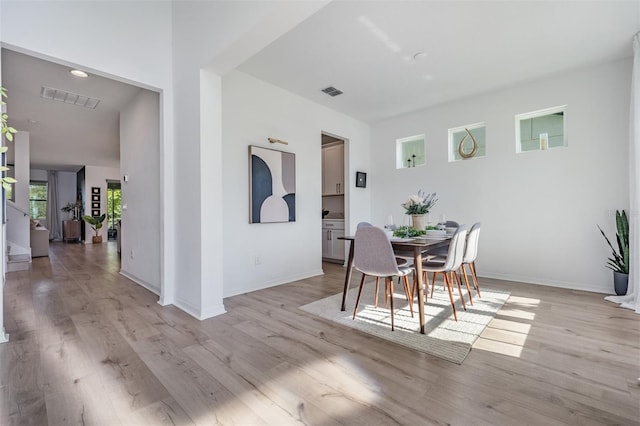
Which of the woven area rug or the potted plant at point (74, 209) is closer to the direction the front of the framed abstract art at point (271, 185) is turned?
the woven area rug

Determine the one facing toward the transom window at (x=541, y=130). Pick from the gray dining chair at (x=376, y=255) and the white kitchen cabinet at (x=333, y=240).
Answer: the gray dining chair

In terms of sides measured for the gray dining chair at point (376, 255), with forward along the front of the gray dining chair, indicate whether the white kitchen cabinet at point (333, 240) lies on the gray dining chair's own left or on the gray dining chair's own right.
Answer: on the gray dining chair's own left

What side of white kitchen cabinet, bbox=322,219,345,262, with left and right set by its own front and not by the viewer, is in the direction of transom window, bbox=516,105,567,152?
left

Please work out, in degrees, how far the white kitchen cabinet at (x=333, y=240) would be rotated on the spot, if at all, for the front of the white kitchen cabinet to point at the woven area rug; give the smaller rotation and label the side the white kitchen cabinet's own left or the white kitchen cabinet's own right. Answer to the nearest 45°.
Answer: approximately 45° to the white kitchen cabinet's own left

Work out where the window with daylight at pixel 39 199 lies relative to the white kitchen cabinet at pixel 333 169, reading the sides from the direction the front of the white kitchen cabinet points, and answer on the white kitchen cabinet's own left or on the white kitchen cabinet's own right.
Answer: on the white kitchen cabinet's own right

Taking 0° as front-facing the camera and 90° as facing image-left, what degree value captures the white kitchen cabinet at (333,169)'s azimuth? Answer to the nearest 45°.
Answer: approximately 45°

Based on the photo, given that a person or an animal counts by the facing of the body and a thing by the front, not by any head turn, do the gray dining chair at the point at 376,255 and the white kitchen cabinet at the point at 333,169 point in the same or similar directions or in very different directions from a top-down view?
very different directions
